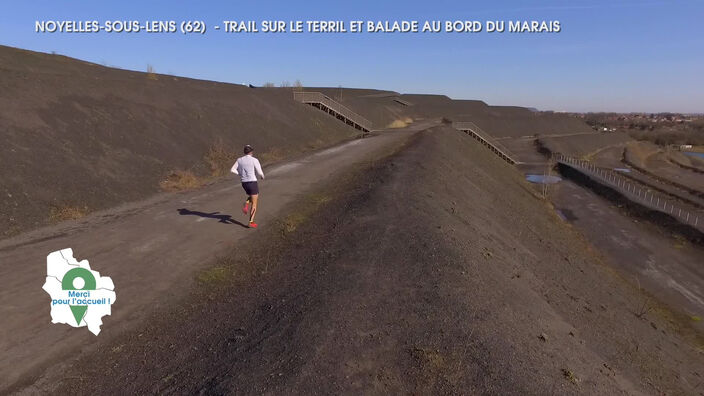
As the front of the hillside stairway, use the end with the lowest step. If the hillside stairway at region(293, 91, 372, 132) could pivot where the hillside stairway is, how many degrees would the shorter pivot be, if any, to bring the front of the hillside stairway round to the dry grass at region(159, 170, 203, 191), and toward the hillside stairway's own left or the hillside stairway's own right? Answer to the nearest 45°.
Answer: approximately 90° to the hillside stairway's own right

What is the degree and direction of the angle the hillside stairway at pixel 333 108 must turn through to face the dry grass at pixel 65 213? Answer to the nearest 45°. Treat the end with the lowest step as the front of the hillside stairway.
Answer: approximately 90° to its right

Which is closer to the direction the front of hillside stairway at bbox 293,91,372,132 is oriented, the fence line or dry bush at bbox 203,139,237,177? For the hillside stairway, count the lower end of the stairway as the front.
the fence line

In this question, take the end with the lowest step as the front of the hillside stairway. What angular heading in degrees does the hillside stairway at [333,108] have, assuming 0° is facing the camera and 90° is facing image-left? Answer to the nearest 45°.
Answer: approximately 270°

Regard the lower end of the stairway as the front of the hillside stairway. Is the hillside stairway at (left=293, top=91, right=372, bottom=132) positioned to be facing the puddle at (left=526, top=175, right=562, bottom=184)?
yes

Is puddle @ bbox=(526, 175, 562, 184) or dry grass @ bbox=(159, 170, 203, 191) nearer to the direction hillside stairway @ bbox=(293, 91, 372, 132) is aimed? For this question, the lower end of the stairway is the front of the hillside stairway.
the puddle

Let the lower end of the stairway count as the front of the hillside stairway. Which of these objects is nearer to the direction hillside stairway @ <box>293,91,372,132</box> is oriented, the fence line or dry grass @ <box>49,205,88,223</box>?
the fence line

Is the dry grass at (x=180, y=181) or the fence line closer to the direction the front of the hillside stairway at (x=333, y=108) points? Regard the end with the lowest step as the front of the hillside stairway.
the fence line

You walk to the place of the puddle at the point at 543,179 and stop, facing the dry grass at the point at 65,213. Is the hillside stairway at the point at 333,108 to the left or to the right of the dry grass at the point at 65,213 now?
right

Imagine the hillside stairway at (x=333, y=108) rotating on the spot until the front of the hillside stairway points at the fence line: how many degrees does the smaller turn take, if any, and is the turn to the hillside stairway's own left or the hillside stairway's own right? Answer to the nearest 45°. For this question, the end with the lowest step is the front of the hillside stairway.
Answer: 0° — it already faces it

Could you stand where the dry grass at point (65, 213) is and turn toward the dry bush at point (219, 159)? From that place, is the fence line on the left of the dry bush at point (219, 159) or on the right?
right

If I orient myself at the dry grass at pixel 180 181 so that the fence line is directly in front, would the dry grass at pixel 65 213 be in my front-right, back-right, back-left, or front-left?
back-right

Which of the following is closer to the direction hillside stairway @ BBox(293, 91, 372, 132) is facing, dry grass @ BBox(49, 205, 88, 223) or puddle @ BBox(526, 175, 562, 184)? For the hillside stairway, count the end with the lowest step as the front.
the puddle
